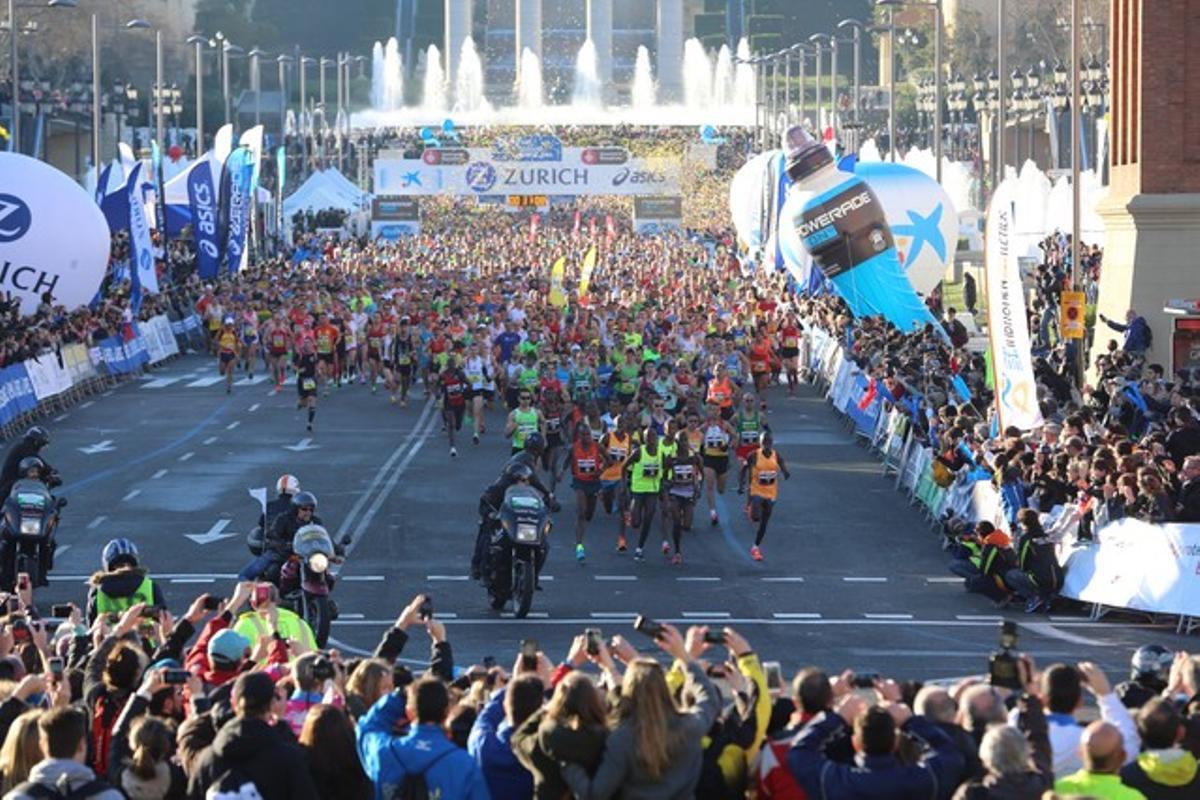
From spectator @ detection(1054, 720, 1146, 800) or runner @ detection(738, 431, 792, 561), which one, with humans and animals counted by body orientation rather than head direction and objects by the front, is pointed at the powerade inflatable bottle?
the spectator

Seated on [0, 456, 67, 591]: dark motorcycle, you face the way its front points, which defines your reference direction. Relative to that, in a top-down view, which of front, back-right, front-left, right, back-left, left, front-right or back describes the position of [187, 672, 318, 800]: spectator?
front

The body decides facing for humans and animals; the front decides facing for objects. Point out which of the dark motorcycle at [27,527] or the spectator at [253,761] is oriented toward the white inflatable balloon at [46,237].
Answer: the spectator

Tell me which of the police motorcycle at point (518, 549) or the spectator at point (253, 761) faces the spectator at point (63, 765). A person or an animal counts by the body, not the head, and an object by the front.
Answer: the police motorcycle

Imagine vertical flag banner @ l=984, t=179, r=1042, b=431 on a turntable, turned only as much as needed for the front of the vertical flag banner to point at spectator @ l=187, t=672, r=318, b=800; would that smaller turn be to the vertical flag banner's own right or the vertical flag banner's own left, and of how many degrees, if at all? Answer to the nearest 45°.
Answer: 0° — it already faces them

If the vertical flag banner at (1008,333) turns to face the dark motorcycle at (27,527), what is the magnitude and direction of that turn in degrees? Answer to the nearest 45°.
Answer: approximately 45° to its right

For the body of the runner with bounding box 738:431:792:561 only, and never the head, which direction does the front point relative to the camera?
toward the camera

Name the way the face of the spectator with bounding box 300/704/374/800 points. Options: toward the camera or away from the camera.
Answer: away from the camera

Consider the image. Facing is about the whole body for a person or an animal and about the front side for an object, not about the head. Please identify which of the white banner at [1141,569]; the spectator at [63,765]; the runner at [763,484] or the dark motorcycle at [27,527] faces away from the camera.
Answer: the spectator

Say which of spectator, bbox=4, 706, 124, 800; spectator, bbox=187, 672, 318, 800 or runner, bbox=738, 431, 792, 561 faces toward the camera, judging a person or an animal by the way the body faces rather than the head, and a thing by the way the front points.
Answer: the runner

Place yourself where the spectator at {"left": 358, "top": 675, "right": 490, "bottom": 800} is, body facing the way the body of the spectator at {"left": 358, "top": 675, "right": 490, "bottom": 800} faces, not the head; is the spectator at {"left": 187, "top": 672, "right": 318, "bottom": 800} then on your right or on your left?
on your left

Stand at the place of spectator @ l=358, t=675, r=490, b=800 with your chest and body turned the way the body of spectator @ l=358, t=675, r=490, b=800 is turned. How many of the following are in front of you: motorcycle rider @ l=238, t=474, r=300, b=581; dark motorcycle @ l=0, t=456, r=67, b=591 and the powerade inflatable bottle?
3

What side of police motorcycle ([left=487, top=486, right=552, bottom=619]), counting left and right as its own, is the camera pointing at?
front

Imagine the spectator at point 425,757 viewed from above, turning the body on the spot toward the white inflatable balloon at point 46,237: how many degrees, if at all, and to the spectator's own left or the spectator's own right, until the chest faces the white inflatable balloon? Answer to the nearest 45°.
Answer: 0° — they already face it
